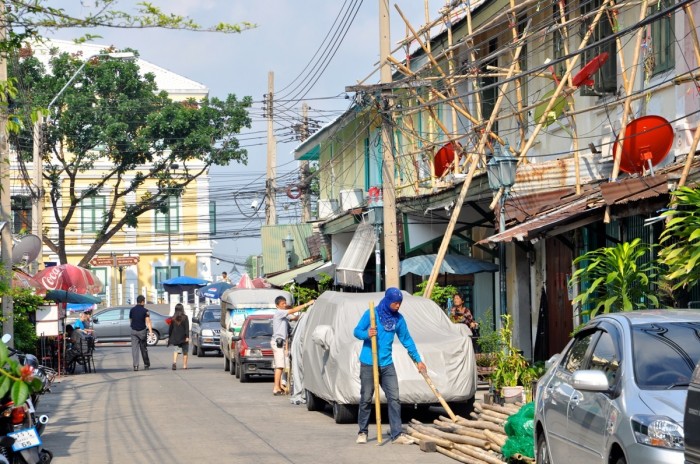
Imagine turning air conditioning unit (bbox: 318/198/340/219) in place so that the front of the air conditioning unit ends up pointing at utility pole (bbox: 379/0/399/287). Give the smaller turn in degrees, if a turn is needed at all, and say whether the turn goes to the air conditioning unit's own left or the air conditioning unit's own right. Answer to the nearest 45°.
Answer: approximately 45° to the air conditioning unit's own left

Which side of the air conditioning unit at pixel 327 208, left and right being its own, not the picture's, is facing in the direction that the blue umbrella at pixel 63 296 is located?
front

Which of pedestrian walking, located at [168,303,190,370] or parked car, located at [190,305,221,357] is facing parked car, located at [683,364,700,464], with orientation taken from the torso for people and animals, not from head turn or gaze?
parked car, located at [190,305,221,357]

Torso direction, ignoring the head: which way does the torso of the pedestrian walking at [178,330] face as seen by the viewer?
away from the camera

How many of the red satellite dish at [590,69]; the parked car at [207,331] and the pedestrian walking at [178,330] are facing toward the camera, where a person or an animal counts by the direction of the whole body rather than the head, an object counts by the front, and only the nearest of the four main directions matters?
1

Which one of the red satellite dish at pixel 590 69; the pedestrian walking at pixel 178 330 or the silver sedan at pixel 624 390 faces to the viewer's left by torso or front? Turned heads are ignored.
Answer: the red satellite dish

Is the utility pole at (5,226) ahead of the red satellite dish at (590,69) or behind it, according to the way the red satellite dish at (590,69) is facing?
ahead

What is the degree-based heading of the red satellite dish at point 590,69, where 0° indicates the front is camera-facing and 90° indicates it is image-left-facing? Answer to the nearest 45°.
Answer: approximately 90°

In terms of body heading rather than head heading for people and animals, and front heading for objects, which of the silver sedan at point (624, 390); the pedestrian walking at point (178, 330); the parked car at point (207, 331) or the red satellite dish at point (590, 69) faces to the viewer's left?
the red satellite dish

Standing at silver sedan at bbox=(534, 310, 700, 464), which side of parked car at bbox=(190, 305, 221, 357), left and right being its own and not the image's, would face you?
front

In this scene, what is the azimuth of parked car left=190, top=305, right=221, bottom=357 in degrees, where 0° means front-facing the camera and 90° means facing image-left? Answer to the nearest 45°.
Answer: approximately 0°

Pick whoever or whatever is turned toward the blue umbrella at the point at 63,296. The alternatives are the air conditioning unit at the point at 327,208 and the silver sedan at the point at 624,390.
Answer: the air conditioning unit
